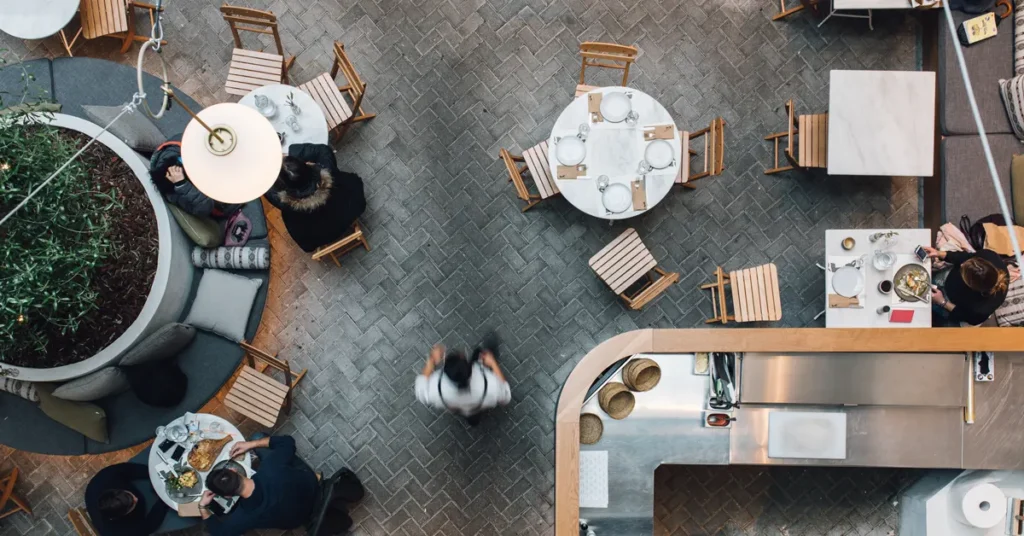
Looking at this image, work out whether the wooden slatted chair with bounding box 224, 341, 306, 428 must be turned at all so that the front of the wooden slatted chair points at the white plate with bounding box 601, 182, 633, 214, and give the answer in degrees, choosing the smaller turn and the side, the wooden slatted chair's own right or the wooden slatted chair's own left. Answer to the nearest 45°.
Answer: approximately 135° to the wooden slatted chair's own left

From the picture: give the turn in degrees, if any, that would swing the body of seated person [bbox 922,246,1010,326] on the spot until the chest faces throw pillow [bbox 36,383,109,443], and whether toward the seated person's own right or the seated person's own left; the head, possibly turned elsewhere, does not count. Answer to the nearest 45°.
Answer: approximately 45° to the seated person's own left

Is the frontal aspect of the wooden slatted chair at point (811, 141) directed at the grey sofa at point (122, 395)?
no

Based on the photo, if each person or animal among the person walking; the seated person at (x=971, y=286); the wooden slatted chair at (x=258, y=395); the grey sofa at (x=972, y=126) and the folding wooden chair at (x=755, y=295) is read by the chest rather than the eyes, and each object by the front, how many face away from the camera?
1

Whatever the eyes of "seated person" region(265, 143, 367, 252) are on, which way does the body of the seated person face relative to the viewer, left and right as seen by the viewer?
facing away from the viewer and to the left of the viewer

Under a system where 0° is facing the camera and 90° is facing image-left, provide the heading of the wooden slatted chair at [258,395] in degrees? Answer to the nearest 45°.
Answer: approximately 45°

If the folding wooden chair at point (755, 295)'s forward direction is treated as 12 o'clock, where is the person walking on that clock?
The person walking is roughly at 5 o'clock from the folding wooden chair.

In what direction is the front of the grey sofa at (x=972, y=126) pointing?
to the viewer's left

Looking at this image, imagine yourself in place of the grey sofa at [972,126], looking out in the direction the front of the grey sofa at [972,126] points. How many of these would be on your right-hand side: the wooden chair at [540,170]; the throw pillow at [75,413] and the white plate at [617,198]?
0

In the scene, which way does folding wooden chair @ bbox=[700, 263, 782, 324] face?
to the viewer's right

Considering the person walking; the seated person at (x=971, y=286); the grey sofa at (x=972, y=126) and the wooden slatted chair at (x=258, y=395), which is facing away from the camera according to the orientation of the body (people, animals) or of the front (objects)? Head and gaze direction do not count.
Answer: the person walking

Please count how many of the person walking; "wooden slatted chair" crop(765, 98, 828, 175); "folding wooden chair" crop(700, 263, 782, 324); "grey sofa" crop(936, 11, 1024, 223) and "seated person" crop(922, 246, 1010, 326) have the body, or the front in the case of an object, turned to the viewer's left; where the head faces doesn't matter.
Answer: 2

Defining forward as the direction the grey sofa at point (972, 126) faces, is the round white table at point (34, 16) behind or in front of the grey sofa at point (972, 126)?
in front

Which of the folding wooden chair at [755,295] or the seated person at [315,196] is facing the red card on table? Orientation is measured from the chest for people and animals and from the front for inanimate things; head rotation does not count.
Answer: the folding wooden chair

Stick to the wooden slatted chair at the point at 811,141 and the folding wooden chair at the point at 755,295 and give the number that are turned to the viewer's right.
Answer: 2

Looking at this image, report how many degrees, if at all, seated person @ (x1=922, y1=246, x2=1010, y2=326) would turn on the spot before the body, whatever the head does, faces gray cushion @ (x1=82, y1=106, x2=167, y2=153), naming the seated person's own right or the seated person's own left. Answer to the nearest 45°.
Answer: approximately 45° to the seated person's own left

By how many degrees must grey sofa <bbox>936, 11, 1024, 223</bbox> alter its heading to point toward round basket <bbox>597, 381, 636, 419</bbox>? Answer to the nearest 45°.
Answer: approximately 45° to its left
